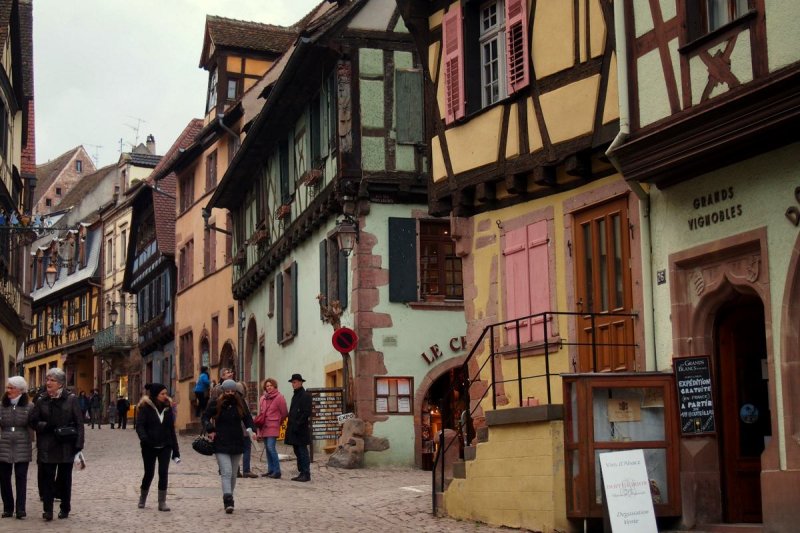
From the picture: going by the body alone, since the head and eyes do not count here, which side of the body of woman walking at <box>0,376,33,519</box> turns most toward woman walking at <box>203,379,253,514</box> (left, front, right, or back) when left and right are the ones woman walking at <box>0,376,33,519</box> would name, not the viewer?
left

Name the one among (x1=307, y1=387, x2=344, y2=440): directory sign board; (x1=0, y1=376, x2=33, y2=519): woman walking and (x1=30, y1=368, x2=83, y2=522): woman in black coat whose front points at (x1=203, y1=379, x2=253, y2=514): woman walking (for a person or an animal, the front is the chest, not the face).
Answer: the directory sign board

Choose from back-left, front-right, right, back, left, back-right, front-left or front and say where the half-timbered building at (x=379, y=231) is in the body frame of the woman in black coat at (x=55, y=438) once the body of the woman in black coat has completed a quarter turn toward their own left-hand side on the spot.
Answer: front-left

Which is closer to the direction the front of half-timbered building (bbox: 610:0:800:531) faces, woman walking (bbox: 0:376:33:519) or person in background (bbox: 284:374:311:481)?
the woman walking

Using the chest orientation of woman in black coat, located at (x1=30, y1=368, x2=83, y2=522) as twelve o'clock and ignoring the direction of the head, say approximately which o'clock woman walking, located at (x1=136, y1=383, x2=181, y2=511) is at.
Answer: The woman walking is roughly at 8 o'clock from the woman in black coat.
